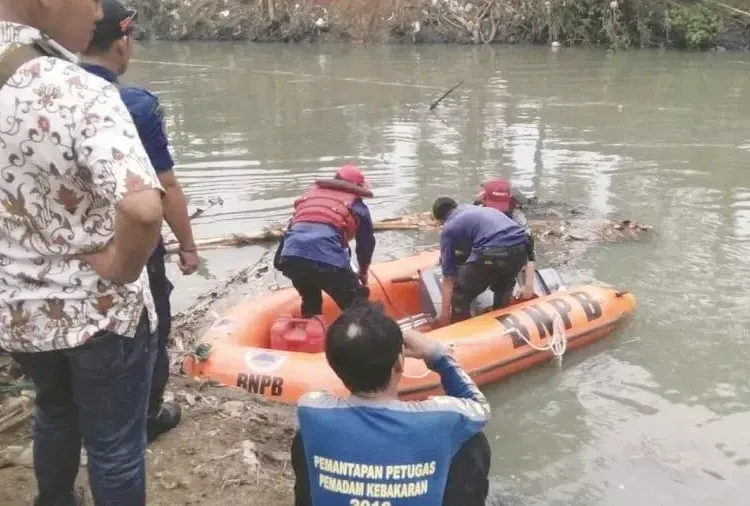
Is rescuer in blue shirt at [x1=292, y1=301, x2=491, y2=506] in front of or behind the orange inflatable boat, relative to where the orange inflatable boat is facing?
in front

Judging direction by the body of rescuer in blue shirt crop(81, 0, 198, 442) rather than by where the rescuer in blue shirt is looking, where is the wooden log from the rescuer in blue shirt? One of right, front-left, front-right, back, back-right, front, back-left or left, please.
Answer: front

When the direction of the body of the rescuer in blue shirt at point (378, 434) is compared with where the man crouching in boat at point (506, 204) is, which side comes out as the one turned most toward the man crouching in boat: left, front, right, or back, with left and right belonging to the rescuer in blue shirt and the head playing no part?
front

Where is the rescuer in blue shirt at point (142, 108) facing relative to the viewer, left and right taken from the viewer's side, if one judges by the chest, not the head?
facing away from the viewer and to the right of the viewer

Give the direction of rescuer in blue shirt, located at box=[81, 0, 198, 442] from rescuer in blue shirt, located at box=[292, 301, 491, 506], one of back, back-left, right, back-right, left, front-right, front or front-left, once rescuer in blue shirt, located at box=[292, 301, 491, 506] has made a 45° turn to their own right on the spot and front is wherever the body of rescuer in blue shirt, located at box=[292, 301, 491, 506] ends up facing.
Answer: left

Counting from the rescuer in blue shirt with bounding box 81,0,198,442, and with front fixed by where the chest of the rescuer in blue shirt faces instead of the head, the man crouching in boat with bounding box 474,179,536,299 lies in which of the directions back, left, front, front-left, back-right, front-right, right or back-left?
front

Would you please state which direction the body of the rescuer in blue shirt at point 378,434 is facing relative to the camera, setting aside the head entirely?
away from the camera

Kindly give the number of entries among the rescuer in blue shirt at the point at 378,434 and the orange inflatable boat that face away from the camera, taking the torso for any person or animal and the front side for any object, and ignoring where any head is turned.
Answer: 1

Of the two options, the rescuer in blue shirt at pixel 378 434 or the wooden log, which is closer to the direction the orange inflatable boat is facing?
the rescuer in blue shirt

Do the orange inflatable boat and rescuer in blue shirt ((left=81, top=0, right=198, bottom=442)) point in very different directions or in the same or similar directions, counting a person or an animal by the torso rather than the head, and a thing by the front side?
very different directions

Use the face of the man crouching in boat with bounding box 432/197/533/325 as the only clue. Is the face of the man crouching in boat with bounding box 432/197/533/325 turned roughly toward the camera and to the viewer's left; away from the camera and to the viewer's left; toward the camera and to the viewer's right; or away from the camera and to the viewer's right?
away from the camera and to the viewer's left

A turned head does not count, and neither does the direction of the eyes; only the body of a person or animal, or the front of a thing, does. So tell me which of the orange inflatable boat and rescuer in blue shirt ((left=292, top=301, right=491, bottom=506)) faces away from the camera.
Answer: the rescuer in blue shirt

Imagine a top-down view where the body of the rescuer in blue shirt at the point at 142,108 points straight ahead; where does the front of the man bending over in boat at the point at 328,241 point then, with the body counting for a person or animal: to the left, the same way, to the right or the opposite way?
the same way

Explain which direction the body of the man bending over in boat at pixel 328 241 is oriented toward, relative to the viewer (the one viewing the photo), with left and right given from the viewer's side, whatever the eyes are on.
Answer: facing away from the viewer and to the right of the viewer

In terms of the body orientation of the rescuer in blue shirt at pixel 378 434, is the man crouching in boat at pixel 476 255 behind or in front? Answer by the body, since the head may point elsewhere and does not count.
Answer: in front

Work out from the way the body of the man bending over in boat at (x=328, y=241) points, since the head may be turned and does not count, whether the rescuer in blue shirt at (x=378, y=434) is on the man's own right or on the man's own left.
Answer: on the man's own right
